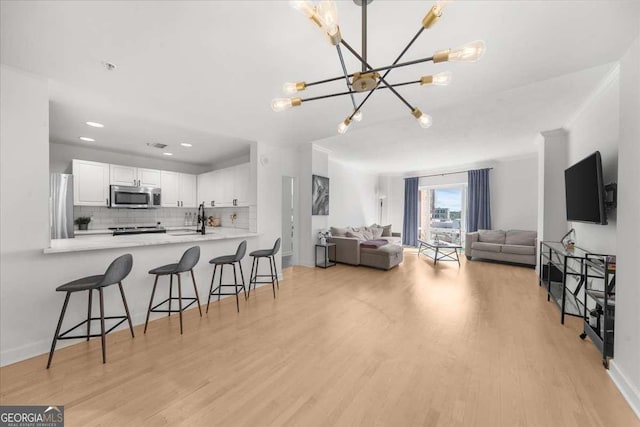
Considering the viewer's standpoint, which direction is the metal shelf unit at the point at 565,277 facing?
facing to the left of the viewer

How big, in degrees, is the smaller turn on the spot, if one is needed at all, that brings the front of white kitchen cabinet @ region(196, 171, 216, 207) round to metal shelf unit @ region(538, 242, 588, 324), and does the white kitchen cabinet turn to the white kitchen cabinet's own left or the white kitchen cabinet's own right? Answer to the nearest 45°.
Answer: approximately 90° to the white kitchen cabinet's own left

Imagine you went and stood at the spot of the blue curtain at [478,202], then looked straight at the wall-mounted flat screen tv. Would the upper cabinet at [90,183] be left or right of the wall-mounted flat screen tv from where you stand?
right

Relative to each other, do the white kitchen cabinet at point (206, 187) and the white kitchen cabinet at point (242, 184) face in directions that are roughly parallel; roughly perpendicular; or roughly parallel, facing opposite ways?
roughly parallel

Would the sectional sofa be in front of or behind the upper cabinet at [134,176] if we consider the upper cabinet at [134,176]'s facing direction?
in front

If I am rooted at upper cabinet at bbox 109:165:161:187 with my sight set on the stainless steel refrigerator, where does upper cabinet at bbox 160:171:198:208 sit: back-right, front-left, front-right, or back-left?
back-left

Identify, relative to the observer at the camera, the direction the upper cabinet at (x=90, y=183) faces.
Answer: facing the viewer and to the right of the viewer

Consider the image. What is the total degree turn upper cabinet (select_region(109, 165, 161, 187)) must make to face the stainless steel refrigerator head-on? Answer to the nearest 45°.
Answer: approximately 90° to its right

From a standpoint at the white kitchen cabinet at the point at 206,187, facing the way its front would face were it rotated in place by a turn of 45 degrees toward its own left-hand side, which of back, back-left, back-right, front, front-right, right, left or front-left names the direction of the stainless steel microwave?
right

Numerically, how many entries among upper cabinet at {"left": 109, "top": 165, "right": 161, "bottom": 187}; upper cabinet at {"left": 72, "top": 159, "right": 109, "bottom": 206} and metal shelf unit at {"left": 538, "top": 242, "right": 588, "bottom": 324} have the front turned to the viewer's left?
1

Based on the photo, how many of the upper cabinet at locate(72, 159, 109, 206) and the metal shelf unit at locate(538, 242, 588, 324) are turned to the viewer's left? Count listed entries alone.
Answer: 1
